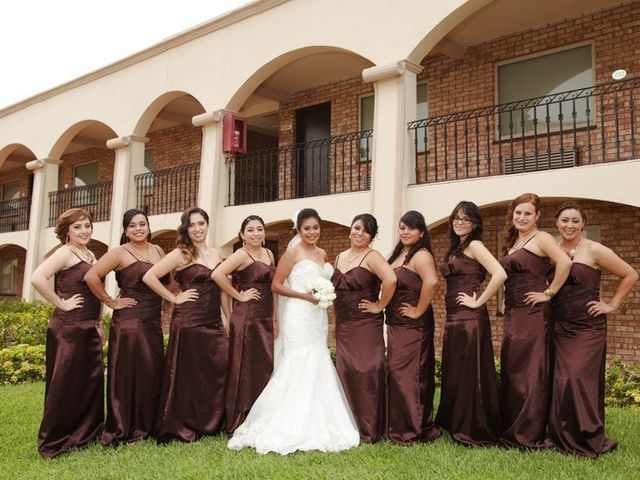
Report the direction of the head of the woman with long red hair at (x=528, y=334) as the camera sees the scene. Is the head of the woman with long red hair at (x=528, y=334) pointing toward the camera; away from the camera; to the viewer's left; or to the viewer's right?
toward the camera

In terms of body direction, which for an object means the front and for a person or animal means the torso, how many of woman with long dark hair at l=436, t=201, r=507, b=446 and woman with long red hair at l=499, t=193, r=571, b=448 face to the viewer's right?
0

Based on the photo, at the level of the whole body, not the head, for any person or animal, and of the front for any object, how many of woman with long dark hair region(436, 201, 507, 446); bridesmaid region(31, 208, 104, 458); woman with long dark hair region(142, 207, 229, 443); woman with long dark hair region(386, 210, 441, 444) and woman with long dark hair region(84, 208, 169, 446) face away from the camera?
0

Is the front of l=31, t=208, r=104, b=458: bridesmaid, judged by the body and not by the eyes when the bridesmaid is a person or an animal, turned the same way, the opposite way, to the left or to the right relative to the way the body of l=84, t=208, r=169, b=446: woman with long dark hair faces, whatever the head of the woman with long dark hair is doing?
the same way

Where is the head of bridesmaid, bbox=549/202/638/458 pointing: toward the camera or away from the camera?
toward the camera

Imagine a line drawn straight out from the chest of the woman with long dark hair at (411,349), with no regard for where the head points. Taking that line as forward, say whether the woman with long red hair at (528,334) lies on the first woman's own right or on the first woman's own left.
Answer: on the first woman's own left

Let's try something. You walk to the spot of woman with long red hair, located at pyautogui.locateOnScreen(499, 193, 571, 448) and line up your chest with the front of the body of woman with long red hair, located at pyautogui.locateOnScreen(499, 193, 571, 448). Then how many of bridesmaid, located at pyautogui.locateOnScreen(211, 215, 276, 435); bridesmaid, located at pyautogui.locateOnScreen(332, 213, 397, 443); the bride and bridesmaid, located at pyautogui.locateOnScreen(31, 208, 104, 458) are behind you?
0

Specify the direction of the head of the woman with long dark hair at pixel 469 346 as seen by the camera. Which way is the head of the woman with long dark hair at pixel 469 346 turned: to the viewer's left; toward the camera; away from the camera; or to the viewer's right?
toward the camera

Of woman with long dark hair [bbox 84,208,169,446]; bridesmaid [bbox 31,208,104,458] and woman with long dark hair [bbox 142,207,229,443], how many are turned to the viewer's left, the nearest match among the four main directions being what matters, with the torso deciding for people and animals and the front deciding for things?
0

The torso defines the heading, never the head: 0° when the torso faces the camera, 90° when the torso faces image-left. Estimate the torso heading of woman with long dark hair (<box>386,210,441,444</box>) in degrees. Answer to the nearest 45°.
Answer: approximately 45°

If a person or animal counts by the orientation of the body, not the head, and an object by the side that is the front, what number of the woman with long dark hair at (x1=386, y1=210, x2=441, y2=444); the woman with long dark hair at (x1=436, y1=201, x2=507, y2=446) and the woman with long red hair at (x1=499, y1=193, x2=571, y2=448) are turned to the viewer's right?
0

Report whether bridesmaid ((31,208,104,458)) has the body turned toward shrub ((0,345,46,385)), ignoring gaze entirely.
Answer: no

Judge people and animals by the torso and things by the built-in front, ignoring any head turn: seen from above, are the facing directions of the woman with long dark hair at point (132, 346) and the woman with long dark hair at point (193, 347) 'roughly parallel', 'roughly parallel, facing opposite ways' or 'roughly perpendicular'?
roughly parallel

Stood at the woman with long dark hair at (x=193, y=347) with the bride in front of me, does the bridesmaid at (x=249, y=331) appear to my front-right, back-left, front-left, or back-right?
front-left

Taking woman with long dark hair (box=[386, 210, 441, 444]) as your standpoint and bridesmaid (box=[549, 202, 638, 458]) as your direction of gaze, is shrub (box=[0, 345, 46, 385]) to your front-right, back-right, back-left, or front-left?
back-left

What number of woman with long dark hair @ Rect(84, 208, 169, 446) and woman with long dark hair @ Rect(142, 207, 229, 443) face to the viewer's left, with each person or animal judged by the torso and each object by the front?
0

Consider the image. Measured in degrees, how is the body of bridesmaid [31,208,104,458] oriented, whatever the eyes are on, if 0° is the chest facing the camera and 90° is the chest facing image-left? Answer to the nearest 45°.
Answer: approximately 315°

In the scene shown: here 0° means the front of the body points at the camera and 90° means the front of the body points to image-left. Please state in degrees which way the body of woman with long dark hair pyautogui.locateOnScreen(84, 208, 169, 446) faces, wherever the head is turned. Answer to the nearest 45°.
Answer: approximately 315°

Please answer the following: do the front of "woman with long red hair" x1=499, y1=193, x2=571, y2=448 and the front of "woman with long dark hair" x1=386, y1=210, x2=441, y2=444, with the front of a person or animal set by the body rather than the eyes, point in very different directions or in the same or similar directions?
same or similar directions

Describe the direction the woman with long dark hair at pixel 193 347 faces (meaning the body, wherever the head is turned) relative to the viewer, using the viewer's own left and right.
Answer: facing the viewer and to the right of the viewer
